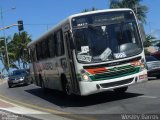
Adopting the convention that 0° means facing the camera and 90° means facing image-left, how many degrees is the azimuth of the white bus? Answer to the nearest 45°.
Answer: approximately 315°
